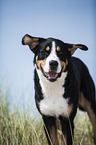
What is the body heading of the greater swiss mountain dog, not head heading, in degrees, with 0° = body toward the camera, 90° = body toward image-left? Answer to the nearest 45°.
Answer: approximately 45°
